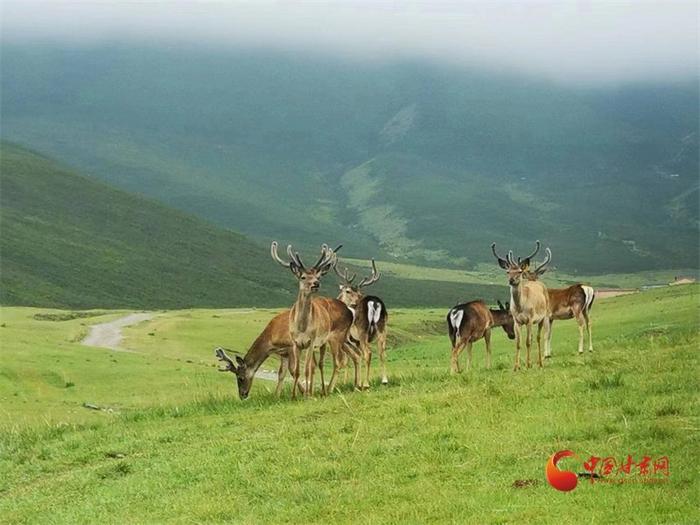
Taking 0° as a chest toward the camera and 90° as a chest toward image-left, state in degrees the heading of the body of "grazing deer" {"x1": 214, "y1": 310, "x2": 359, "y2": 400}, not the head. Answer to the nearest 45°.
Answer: approximately 90°

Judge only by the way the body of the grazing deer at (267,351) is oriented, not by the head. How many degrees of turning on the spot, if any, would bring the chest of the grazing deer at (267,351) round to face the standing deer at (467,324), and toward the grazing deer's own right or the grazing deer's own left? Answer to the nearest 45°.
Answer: approximately 180°

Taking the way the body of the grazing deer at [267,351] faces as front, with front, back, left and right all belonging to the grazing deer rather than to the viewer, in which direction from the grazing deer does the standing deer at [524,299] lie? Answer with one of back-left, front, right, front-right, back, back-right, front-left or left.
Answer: back

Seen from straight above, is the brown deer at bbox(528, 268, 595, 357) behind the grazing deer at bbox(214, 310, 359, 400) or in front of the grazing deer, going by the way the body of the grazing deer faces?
behind

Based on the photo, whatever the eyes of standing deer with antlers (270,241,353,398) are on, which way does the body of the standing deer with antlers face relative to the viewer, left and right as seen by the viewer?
facing the viewer and to the left of the viewer

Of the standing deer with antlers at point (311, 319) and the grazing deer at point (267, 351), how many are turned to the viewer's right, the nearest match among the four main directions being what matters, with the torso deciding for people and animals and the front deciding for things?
0
